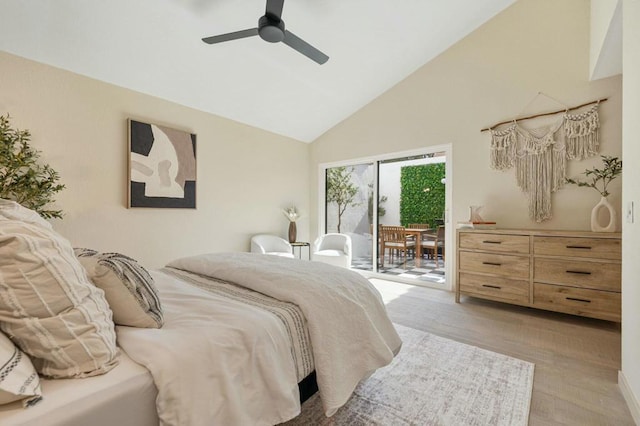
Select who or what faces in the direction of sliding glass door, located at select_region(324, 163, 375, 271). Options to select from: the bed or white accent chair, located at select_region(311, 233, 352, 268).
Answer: the bed

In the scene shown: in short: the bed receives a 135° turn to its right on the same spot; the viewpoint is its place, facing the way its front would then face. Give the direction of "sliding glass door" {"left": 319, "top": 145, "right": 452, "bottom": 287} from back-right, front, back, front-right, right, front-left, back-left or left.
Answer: back-left

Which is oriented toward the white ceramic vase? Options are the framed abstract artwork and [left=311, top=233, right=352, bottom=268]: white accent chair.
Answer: the framed abstract artwork

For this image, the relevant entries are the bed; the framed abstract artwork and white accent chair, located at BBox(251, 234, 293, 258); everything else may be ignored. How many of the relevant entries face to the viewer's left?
0

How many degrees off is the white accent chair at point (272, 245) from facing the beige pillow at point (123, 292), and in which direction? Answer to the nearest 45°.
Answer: approximately 45° to its right

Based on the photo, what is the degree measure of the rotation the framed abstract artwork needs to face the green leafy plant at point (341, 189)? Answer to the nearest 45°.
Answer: approximately 45° to its left

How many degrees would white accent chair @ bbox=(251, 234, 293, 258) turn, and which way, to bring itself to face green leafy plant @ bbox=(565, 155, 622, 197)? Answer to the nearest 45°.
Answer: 0° — it already faces it

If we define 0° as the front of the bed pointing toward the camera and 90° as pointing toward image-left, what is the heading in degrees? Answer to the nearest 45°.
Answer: approximately 225°

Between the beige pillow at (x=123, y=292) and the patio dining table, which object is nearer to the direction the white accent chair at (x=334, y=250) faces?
the beige pillow

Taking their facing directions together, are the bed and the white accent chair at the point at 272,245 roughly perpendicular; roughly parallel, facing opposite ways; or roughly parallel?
roughly perpendicular

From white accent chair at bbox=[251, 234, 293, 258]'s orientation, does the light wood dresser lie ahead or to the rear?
ahead

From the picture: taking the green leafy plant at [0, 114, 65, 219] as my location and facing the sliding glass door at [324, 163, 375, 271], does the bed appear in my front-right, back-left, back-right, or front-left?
front-right

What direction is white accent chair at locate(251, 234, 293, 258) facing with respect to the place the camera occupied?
facing the viewer and to the right of the viewer

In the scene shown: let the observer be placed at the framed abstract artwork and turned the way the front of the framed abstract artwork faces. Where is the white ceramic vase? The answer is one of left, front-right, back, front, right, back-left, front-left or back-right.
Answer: front

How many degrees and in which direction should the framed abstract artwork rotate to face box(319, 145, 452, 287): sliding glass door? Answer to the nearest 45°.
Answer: approximately 45° to its left

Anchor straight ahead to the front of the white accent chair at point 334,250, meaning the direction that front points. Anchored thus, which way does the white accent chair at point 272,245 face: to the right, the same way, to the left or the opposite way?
to the left

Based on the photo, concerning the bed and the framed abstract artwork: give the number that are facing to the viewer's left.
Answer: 0

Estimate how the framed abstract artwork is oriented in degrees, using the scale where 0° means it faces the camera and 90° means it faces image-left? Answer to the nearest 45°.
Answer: approximately 315°
